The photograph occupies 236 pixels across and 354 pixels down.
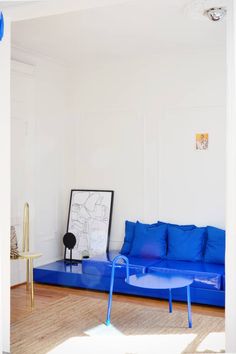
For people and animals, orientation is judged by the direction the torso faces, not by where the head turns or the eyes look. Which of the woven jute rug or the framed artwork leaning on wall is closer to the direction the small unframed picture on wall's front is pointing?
the woven jute rug

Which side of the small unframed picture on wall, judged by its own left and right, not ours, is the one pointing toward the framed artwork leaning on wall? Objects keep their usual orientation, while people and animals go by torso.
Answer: right

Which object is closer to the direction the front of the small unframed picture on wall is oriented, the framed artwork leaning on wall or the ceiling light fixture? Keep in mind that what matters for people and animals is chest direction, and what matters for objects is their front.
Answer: the ceiling light fixture

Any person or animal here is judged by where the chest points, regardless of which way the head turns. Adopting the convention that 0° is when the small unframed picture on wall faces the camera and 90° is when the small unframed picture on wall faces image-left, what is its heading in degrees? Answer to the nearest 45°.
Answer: approximately 0°

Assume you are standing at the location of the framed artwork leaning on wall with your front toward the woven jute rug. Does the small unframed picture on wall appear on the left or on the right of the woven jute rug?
left

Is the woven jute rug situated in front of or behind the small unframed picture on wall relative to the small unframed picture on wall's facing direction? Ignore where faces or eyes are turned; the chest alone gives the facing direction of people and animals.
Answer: in front

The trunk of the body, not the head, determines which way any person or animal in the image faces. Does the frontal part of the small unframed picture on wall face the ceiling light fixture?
yes
